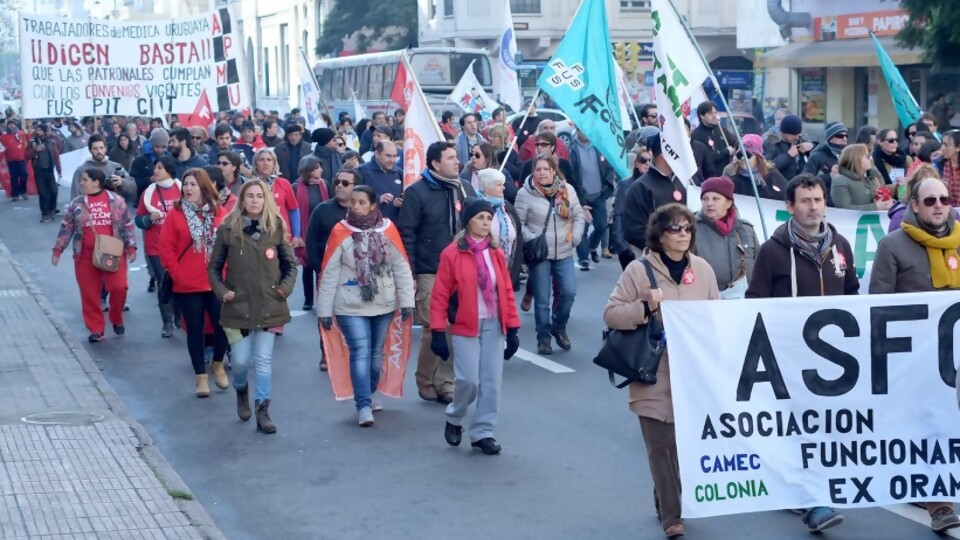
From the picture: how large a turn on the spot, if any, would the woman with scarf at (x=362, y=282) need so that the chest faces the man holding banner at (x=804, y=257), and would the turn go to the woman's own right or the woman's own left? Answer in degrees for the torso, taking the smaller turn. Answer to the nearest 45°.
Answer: approximately 45° to the woman's own left

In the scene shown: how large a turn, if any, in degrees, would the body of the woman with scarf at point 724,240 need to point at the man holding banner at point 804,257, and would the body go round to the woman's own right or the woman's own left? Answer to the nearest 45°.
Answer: approximately 45° to the woman's own left

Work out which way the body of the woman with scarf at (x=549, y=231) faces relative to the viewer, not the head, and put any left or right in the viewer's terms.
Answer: facing the viewer

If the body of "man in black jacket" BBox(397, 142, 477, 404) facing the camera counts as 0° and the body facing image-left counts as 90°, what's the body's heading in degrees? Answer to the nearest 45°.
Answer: approximately 315°

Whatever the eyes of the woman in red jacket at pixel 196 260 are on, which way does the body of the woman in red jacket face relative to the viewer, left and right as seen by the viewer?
facing the viewer and to the right of the viewer

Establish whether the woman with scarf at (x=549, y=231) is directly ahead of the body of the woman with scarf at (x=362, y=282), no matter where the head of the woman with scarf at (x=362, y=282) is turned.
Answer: no

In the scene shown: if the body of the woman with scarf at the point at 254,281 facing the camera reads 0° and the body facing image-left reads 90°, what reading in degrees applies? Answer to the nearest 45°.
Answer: approximately 0°

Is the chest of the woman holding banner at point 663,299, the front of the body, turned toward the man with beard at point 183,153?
no

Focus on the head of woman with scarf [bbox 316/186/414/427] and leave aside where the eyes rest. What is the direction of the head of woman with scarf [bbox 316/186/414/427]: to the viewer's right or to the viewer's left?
to the viewer's left

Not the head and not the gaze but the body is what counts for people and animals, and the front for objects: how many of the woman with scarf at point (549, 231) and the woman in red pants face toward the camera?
2

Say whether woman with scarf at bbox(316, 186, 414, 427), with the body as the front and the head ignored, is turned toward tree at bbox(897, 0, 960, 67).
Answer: no

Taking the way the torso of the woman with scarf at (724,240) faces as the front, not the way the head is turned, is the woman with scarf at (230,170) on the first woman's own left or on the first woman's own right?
on the first woman's own right

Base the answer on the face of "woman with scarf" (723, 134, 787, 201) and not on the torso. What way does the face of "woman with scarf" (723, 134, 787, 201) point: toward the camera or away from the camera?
toward the camera

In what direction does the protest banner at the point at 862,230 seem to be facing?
toward the camera

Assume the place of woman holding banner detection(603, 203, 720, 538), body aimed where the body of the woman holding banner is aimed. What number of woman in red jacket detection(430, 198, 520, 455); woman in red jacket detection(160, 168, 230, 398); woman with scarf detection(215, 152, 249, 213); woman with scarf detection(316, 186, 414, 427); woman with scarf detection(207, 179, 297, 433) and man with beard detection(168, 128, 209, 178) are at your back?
6

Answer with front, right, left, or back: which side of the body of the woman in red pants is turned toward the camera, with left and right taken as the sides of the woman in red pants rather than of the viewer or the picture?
front

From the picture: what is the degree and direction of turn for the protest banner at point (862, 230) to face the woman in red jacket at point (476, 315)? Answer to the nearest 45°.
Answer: approximately 45° to its right

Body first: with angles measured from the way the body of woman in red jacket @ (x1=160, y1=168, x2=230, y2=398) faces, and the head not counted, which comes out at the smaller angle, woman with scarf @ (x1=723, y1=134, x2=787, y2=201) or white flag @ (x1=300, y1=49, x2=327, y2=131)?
the woman with scarf

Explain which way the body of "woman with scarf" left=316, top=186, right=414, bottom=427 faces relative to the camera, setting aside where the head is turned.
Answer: toward the camera
